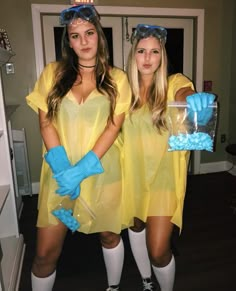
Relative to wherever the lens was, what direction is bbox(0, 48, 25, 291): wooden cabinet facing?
facing to the right of the viewer

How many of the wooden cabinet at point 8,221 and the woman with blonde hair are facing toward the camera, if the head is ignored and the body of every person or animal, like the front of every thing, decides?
1

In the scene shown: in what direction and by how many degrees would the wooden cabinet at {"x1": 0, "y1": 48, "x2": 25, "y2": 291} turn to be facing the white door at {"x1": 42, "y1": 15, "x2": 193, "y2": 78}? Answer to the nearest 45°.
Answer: approximately 45° to its left
